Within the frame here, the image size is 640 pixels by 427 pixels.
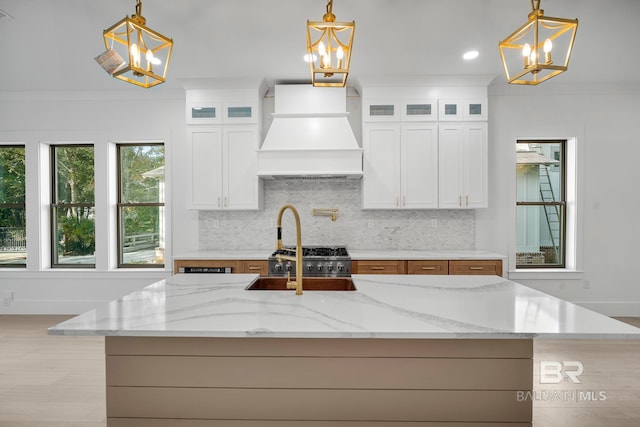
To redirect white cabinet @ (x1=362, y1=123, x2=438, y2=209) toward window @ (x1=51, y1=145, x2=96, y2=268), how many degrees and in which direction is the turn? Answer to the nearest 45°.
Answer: approximately 90° to its right

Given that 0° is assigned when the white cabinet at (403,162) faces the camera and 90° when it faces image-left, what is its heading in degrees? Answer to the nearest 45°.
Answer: approximately 0°

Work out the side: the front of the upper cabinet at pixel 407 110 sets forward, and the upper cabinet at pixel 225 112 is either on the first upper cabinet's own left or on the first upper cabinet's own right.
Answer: on the first upper cabinet's own right

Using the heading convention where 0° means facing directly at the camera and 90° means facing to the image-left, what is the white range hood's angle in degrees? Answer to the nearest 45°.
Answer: approximately 0°

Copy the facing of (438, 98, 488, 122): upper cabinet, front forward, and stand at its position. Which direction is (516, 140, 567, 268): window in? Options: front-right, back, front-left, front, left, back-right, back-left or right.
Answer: back-left

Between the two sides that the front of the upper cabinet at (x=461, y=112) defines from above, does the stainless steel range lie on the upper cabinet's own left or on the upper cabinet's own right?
on the upper cabinet's own right

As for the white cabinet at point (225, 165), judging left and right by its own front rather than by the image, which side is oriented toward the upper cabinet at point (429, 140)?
left
